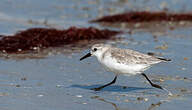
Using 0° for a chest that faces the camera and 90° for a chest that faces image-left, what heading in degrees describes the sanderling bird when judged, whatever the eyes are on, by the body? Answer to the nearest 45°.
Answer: approximately 90°

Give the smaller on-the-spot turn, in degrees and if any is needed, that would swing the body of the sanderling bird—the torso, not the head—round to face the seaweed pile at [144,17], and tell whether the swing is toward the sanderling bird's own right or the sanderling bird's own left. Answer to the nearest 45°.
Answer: approximately 90° to the sanderling bird's own right

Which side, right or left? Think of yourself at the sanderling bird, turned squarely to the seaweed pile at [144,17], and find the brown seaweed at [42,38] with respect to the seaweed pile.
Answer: left

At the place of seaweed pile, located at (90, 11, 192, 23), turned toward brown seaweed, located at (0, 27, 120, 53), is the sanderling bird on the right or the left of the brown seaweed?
left

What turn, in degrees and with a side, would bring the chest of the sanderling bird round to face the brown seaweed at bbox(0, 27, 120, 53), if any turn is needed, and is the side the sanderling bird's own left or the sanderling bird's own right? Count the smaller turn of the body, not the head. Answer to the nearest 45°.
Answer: approximately 45° to the sanderling bird's own right

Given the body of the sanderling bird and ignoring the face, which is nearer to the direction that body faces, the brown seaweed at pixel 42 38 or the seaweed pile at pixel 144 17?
the brown seaweed
